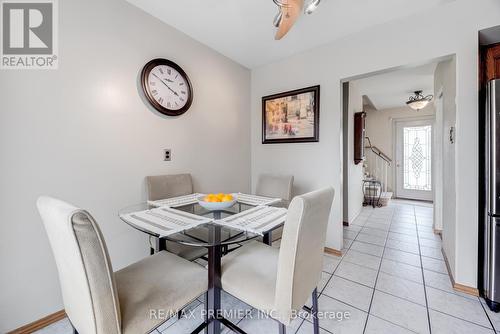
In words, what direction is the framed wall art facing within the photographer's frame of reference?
facing the viewer and to the left of the viewer

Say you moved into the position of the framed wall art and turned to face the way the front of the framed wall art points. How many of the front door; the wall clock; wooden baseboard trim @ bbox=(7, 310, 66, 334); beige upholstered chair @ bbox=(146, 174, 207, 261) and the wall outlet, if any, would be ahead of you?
4

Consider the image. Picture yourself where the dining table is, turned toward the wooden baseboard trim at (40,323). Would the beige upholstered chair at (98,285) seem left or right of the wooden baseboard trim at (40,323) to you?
left

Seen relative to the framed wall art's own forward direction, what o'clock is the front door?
The front door is roughly at 6 o'clock from the framed wall art.

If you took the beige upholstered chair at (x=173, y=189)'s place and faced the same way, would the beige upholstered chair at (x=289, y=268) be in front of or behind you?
in front

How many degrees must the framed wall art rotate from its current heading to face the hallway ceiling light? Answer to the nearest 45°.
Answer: approximately 180°

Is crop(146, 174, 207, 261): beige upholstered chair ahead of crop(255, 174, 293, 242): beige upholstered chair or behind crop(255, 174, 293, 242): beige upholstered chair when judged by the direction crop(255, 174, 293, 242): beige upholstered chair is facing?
ahead

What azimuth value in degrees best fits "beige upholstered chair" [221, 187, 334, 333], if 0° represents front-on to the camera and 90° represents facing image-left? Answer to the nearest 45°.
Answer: approximately 135°

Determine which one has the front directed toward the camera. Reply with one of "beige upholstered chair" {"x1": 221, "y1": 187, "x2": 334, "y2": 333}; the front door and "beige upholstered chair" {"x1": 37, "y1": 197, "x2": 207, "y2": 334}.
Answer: the front door

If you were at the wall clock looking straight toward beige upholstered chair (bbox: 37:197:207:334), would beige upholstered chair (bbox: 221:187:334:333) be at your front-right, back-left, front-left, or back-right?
front-left

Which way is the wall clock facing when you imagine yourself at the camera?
facing the viewer and to the right of the viewer
